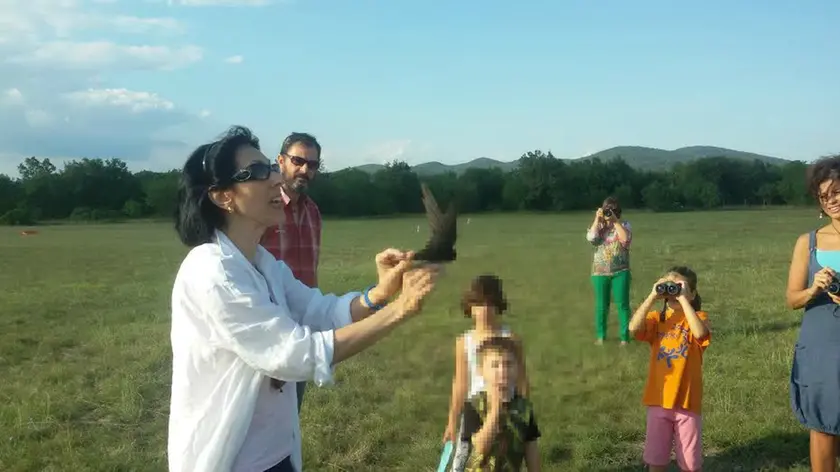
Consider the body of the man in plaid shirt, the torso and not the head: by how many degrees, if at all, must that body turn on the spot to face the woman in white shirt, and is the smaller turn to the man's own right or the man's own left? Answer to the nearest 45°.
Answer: approximately 45° to the man's own right

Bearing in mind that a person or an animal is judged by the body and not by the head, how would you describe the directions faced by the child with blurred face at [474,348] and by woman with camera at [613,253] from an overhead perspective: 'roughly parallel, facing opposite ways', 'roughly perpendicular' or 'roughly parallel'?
roughly parallel

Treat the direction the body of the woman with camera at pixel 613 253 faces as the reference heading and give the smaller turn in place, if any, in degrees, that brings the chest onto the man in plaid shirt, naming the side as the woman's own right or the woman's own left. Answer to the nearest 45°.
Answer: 0° — they already face them

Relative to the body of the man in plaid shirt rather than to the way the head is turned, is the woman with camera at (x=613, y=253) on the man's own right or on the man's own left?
on the man's own left

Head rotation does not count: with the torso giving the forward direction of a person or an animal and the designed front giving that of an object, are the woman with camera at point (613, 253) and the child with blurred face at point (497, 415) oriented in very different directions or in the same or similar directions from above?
same or similar directions

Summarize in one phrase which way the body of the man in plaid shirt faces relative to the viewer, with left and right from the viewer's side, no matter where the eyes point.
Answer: facing the viewer and to the right of the viewer

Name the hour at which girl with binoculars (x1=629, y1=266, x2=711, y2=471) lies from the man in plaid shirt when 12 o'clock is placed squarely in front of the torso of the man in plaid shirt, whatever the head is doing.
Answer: The girl with binoculars is roughly at 11 o'clock from the man in plaid shirt.

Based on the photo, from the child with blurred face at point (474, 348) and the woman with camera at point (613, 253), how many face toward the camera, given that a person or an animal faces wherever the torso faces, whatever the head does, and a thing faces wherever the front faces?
2

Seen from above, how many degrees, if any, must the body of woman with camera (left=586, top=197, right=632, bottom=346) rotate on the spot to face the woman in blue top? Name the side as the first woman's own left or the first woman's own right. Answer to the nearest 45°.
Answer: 0° — they already face them

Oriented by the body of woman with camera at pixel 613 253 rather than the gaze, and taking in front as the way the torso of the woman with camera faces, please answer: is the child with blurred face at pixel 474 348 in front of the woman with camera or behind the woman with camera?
in front

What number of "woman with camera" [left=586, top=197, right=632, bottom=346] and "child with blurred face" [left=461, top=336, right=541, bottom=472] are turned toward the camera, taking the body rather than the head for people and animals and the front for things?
2

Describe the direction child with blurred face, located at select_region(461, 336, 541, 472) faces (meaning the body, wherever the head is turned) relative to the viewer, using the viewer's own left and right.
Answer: facing the viewer

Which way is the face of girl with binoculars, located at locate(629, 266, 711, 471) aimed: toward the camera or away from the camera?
toward the camera

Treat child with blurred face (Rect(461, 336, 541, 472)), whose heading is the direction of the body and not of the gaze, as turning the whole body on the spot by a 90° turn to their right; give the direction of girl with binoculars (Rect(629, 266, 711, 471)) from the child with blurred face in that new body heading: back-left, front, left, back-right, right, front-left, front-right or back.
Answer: back-right

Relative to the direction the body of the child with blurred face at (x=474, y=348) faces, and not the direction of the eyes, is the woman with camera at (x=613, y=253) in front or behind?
behind

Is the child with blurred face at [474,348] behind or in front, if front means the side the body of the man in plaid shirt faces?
in front

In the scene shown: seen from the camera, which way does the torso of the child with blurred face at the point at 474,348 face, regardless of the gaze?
toward the camera
